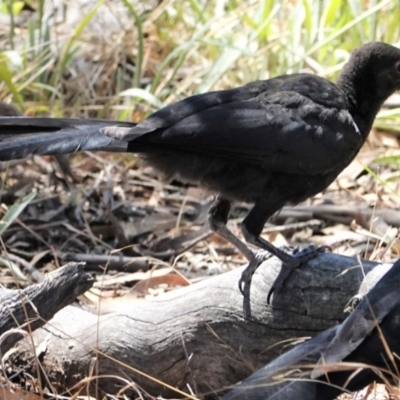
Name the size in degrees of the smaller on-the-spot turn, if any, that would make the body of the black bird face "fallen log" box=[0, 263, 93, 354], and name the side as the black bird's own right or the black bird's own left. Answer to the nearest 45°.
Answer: approximately 135° to the black bird's own right

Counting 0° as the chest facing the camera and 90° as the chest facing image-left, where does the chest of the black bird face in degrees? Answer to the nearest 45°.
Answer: approximately 270°
